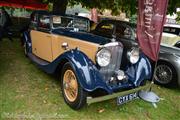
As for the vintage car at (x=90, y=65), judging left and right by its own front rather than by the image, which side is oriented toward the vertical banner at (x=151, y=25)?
front

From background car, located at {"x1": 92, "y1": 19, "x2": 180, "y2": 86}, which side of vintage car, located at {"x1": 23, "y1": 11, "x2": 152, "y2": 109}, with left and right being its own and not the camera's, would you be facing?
left

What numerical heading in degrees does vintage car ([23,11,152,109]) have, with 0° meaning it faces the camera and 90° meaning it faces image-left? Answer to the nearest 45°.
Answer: approximately 315°
